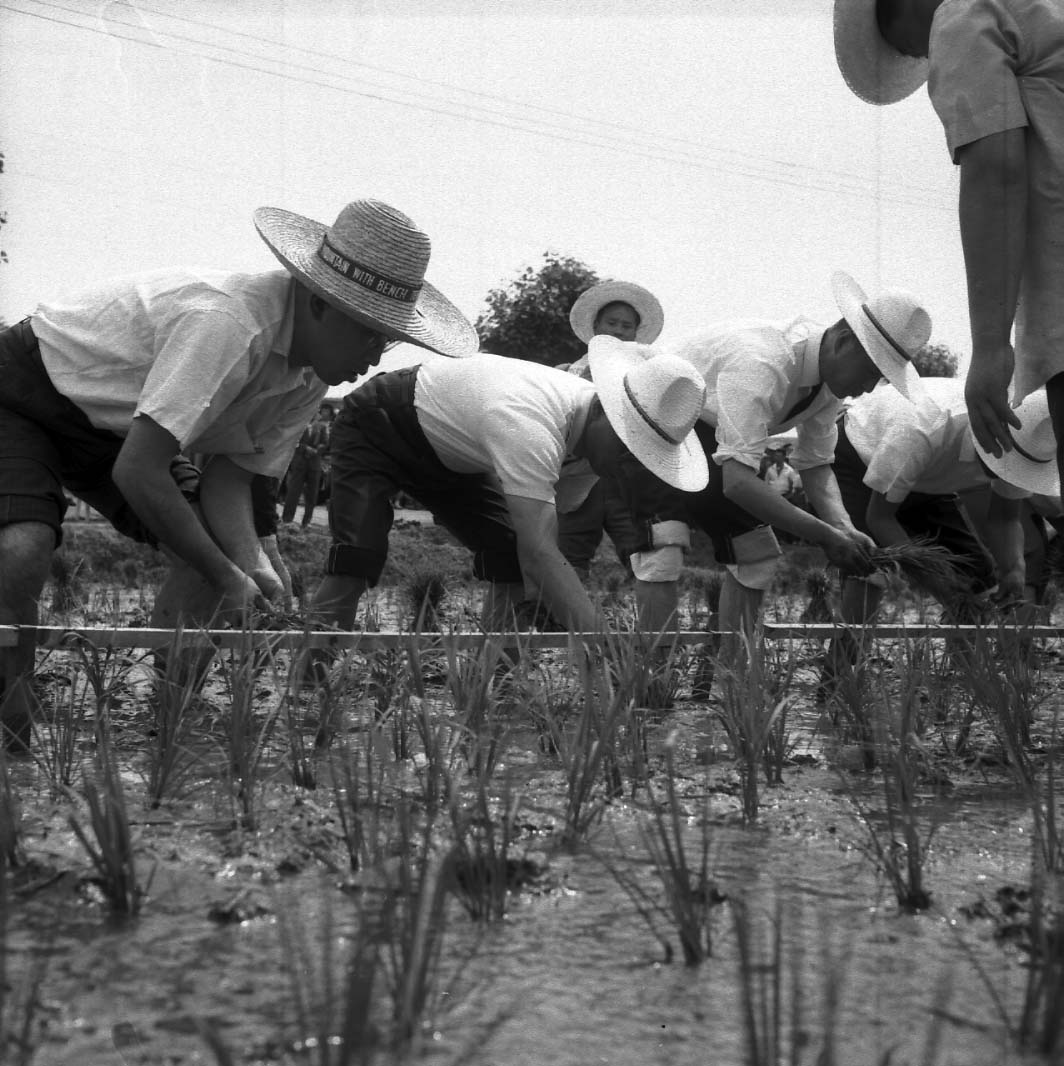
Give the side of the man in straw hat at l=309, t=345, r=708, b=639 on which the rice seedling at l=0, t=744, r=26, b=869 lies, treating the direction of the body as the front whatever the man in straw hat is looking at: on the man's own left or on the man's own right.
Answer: on the man's own right

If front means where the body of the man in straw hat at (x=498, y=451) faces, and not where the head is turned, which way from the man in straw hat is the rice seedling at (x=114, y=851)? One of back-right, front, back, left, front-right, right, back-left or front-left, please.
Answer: right

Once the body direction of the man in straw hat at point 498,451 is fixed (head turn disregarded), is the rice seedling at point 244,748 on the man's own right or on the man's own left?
on the man's own right

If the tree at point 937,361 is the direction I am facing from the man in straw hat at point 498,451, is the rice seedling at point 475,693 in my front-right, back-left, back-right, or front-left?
back-right

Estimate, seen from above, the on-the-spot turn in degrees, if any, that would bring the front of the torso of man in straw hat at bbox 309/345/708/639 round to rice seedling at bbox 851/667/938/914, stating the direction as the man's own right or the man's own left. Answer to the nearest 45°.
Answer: approximately 90° to the man's own right

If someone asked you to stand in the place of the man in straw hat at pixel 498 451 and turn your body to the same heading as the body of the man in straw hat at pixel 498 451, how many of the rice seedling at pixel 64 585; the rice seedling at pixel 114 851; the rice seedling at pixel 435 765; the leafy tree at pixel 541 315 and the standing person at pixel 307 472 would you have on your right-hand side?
2

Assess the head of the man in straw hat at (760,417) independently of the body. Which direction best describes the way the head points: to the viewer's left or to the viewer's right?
to the viewer's right

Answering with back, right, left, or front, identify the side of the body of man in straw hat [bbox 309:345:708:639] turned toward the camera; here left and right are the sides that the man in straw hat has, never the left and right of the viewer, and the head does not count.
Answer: right

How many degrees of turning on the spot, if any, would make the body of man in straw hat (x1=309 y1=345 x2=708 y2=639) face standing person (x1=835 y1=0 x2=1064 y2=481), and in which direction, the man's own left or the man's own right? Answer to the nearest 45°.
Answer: approximately 45° to the man's own right

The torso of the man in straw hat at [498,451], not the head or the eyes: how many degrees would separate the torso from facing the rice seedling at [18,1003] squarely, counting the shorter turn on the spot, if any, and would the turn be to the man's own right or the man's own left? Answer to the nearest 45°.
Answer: approximately 90° to the man's own right

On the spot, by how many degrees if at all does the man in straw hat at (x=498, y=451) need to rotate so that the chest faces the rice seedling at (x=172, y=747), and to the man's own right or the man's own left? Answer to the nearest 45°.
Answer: approximately 90° to the man's own right

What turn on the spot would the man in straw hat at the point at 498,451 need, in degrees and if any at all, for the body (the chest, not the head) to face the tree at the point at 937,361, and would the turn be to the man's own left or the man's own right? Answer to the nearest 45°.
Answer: approximately 90° to the man's own left

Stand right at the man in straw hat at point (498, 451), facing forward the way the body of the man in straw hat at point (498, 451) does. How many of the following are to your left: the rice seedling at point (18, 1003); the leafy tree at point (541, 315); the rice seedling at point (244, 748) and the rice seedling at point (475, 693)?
1

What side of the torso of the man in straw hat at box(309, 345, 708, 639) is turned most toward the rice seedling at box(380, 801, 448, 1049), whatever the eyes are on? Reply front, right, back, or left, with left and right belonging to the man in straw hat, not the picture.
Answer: right

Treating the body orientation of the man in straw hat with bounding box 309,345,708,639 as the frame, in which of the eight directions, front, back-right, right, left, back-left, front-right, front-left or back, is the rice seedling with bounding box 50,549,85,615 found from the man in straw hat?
back-left

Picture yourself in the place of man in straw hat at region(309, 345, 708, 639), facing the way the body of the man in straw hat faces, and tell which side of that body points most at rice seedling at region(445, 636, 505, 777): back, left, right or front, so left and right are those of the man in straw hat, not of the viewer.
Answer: right
